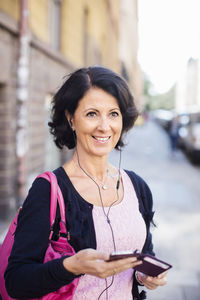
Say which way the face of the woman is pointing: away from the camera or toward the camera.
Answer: toward the camera

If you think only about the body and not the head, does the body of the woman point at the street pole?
no

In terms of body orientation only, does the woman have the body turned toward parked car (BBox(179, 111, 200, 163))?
no

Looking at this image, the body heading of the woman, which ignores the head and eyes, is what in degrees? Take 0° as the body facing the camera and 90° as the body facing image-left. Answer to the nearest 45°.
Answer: approximately 315°
